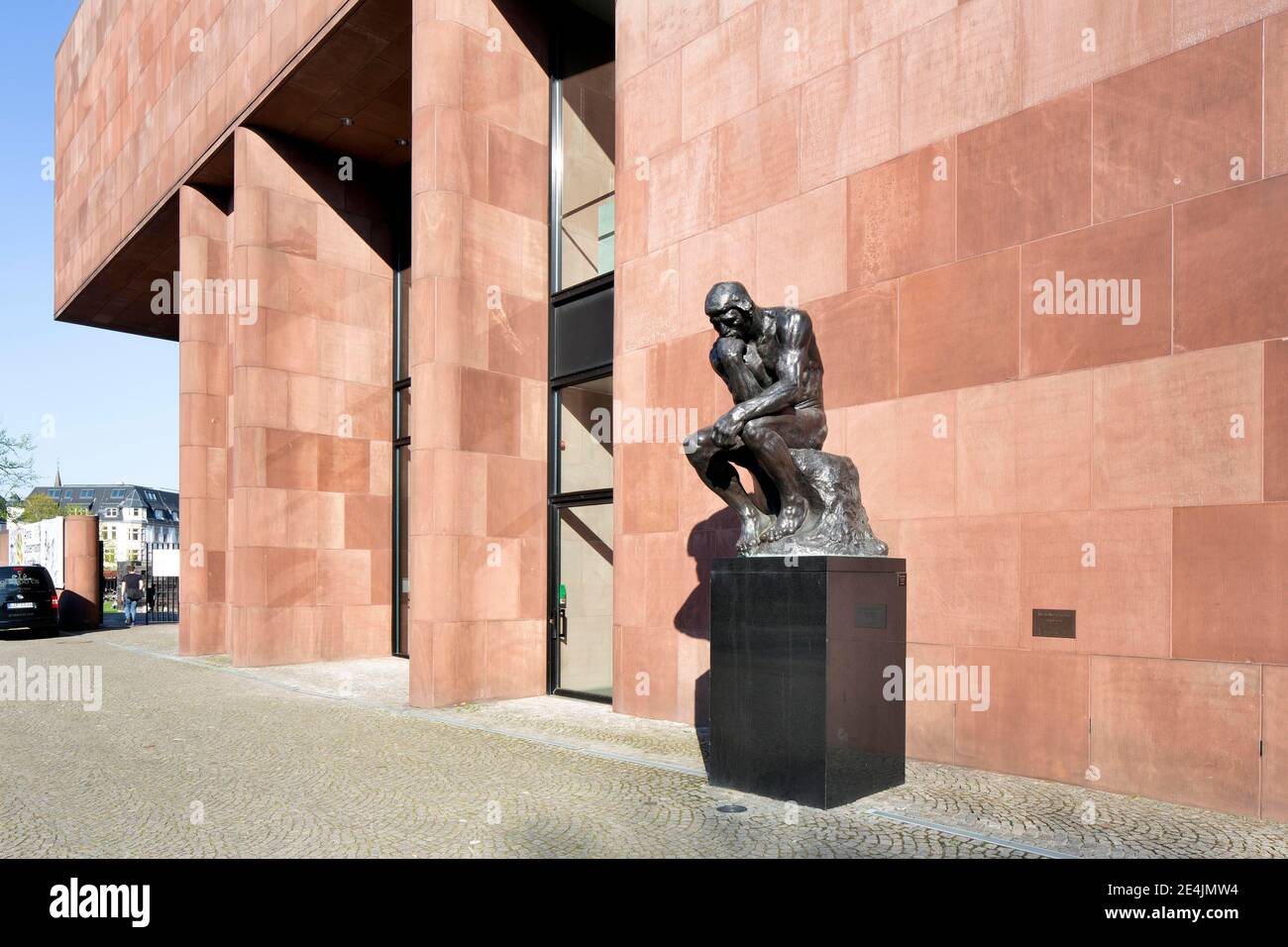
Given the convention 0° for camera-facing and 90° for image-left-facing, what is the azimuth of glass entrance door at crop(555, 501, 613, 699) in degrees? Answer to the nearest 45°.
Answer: approximately 45°

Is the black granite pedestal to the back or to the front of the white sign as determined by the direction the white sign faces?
to the front

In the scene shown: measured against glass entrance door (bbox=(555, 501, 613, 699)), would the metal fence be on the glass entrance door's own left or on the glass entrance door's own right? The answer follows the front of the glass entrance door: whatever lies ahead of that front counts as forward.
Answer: on the glass entrance door's own right

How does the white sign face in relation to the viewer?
toward the camera

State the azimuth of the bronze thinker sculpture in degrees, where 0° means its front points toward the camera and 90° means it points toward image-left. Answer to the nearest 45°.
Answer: approximately 45°
